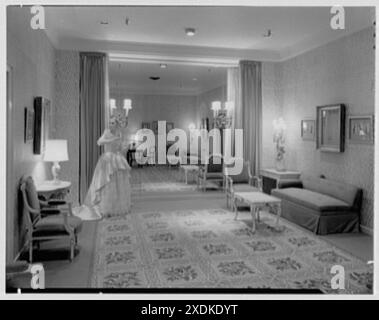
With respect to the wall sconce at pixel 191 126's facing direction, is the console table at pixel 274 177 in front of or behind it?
in front

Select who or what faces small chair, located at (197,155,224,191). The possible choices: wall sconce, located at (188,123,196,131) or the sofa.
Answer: the wall sconce

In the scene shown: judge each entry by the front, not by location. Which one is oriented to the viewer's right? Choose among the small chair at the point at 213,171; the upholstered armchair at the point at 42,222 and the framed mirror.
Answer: the upholstered armchair

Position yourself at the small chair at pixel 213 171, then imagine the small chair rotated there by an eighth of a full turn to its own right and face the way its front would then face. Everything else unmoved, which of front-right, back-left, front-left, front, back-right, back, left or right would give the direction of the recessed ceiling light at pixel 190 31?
left

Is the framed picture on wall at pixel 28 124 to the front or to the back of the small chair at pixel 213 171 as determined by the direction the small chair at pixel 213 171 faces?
to the front

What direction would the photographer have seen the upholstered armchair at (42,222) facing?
facing to the right of the viewer

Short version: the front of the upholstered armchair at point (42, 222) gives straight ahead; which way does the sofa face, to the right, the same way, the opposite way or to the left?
the opposite way

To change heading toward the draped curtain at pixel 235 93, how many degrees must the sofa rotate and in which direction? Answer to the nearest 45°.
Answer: approximately 90° to its right

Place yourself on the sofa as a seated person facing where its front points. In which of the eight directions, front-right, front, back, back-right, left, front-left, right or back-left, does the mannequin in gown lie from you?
front-right

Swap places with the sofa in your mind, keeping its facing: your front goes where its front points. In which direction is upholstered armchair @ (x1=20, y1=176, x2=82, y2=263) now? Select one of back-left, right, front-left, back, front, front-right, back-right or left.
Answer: front

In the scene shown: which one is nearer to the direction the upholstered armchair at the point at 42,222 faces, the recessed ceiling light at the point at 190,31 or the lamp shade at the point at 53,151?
the recessed ceiling light

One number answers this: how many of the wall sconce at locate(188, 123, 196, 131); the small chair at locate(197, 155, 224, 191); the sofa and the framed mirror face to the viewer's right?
0

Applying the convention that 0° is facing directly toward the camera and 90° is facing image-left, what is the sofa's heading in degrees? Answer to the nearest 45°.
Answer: approximately 45°

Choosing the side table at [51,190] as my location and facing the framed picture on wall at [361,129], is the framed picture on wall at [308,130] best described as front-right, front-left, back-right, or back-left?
front-left

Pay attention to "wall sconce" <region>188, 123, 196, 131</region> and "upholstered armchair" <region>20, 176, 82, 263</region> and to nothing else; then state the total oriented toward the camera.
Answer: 1

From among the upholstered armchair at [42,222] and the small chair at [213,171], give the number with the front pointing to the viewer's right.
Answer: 1

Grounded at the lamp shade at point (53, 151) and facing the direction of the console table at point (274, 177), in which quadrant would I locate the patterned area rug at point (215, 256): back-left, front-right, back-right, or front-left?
front-right

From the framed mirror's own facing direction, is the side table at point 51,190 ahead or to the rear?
ahead

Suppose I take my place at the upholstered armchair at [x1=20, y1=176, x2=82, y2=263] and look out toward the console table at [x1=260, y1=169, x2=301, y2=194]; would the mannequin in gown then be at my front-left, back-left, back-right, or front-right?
front-left
